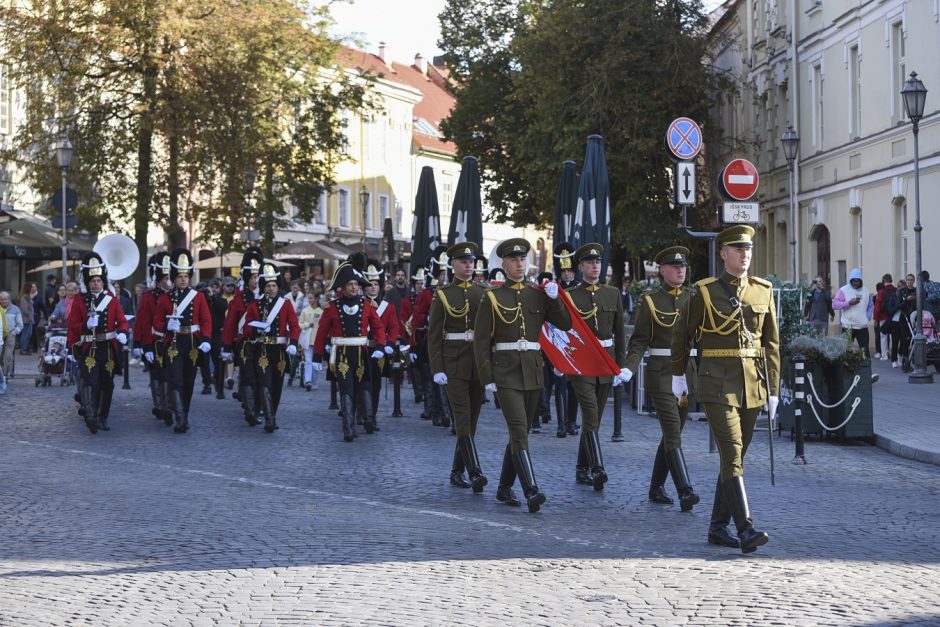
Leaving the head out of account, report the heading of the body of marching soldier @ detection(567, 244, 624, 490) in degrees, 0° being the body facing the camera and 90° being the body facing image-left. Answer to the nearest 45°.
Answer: approximately 0°

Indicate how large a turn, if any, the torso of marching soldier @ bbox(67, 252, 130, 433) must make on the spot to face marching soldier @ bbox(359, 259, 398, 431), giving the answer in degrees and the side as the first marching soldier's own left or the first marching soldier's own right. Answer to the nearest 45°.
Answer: approximately 90° to the first marching soldier's own left

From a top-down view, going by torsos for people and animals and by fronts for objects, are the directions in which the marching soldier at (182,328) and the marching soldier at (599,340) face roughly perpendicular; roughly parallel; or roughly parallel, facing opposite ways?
roughly parallel

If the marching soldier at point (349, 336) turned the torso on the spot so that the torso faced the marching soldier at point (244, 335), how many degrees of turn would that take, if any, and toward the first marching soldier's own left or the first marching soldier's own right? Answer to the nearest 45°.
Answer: approximately 135° to the first marching soldier's own right

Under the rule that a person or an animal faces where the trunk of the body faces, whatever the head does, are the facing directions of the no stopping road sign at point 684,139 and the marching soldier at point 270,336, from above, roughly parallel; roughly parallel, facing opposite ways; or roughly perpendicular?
roughly parallel

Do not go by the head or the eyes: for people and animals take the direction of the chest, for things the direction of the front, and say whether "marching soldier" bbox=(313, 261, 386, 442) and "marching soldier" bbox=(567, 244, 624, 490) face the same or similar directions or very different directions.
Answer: same or similar directions

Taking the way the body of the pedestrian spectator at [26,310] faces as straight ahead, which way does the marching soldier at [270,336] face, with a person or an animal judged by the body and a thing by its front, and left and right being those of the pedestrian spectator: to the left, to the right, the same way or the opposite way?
to the right

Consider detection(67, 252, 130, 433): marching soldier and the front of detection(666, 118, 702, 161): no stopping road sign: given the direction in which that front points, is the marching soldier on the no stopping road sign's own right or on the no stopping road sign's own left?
on the no stopping road sign's own right

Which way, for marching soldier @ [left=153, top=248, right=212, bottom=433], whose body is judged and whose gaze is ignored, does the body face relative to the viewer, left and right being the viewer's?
facing the viewer

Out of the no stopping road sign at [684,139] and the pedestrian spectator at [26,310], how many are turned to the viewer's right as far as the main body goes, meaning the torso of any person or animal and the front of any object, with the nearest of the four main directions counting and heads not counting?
1

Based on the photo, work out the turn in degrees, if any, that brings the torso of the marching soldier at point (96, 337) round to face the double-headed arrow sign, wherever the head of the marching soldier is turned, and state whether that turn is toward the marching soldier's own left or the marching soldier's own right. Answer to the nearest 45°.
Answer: approximately 45° to the marching soldier's own left

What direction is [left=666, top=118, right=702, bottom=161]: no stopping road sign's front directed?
toward the camera

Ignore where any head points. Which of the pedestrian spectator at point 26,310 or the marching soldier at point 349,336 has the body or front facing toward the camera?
the marching soldier
